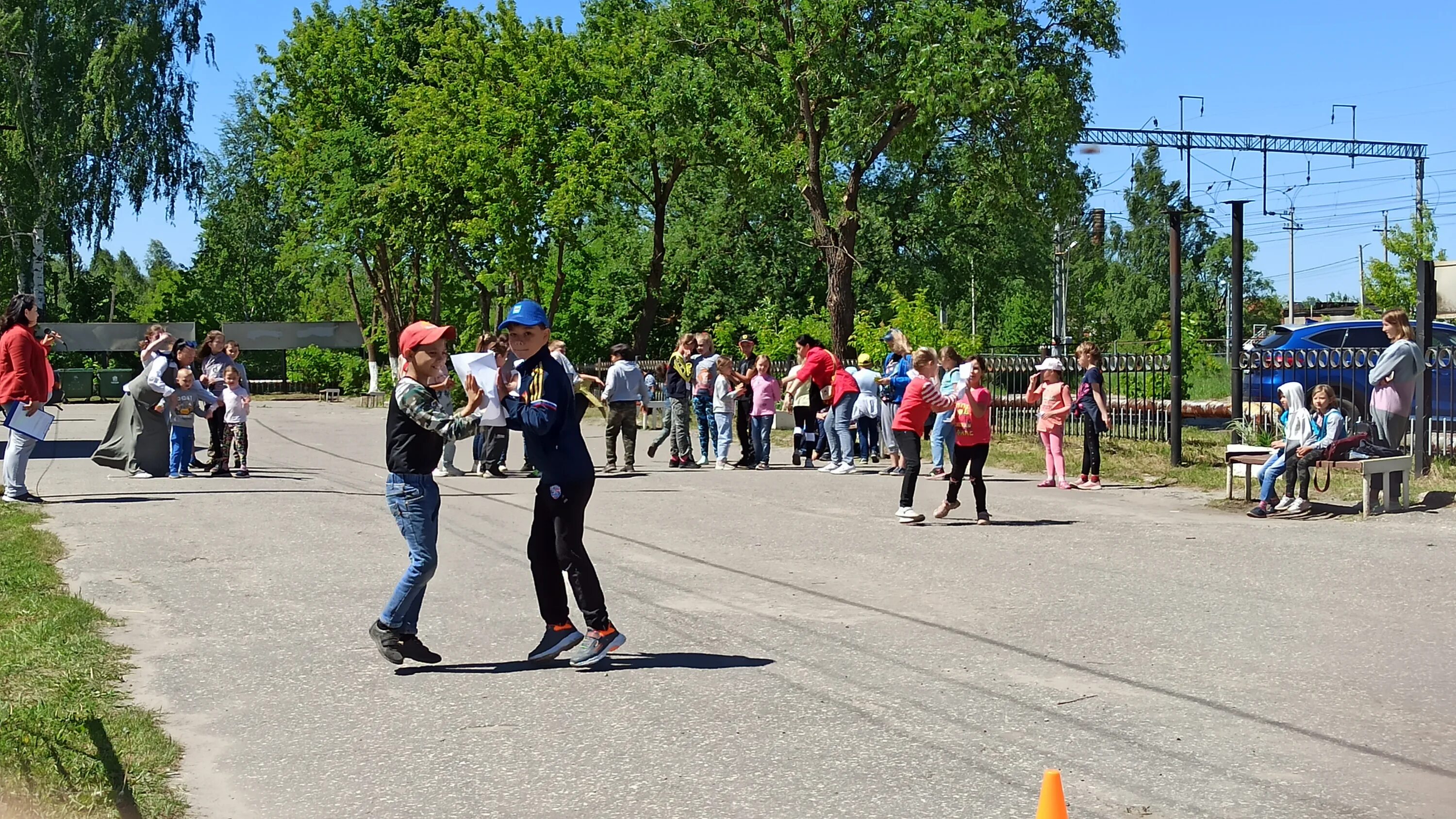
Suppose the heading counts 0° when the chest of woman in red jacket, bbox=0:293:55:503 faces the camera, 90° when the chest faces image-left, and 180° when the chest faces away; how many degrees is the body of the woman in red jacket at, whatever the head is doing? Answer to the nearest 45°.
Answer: approximately 270°

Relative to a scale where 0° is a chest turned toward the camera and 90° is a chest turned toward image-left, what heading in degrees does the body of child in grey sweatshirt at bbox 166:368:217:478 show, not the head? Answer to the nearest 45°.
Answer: approximately 0°

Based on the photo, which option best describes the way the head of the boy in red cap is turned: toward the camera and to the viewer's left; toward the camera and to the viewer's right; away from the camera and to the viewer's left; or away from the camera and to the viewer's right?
toward the camera and to the viewer's right

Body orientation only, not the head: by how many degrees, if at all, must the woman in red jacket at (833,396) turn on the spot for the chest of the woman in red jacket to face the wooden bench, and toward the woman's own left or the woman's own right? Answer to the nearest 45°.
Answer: approximately 135° to the woman's own left

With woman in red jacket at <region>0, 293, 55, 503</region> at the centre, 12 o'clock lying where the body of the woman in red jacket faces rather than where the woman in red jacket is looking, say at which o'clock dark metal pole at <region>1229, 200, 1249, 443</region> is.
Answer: The dark metal pole is roughly at 12 o'clock from the woman in red jacket.

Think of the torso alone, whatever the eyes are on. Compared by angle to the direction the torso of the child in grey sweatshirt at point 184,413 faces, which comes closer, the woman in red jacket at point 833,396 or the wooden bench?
the wooden bench

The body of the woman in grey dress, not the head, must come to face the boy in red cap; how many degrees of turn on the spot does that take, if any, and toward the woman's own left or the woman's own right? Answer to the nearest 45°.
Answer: approximately 90° to the woman's own right

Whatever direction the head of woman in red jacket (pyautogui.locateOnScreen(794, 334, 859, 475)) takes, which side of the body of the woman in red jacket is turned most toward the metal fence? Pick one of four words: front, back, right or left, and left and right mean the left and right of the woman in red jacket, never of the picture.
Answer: back

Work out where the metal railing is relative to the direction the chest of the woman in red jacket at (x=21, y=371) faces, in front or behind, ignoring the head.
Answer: in front

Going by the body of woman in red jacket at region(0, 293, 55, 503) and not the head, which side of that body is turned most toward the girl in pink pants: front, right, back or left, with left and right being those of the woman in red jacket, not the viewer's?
front

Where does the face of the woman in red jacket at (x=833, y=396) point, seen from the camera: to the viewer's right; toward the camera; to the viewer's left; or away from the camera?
to the viewer's left

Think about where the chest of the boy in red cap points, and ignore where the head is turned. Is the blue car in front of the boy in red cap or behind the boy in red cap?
in front

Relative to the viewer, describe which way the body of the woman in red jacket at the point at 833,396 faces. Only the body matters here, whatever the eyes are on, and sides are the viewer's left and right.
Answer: facing to the left of the viewer
